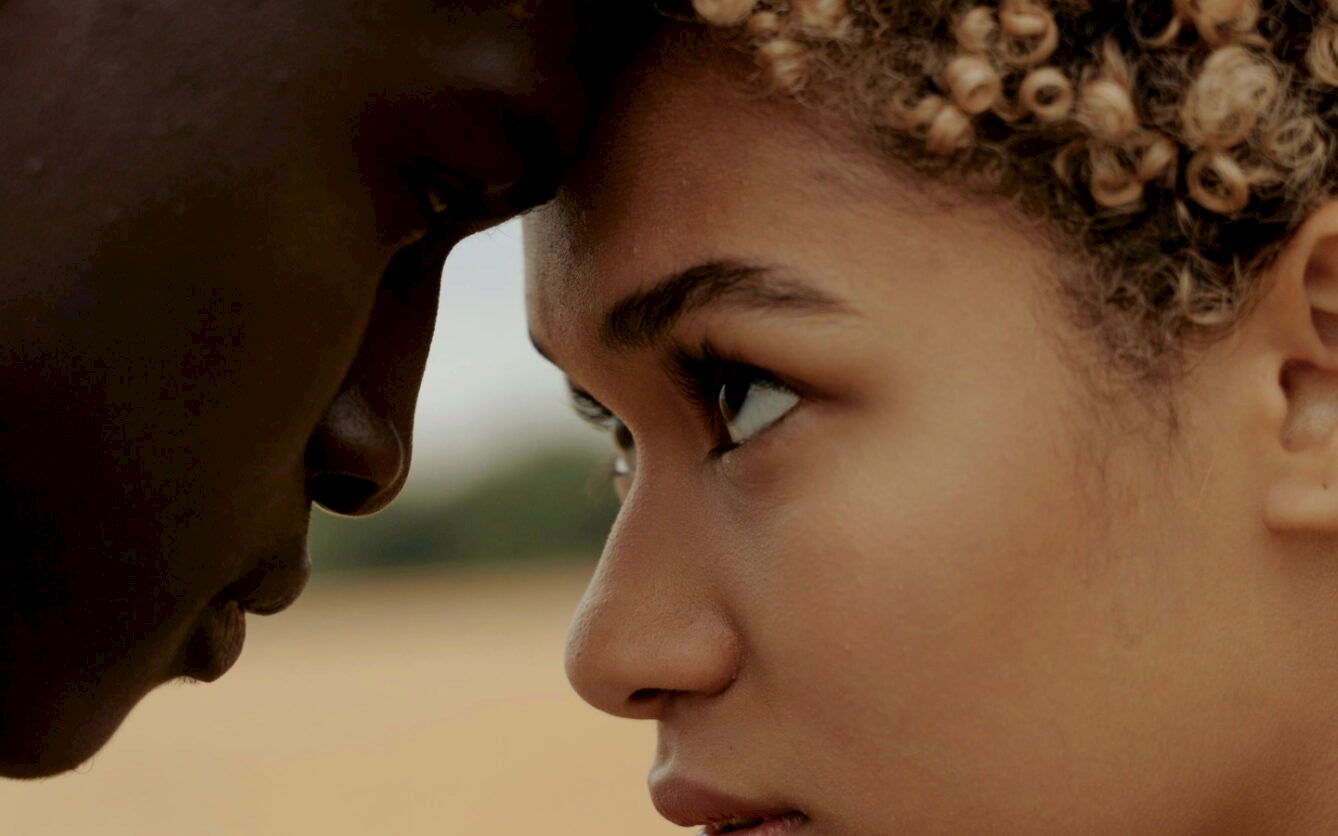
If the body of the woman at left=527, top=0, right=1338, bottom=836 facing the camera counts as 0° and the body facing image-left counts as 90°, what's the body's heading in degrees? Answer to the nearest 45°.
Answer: approximately 90°
